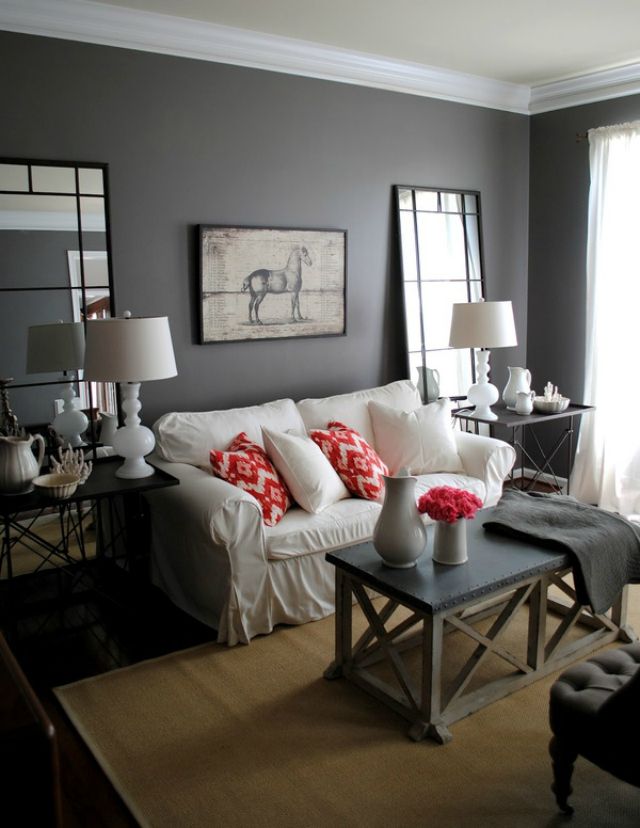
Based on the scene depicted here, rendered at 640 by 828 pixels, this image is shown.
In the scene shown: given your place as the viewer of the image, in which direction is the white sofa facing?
facing the viewer and to the right of the viewer

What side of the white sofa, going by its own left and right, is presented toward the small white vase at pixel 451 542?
front

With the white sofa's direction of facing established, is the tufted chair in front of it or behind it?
in front

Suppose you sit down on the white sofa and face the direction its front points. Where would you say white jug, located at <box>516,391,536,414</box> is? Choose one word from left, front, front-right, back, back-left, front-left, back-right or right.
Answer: left

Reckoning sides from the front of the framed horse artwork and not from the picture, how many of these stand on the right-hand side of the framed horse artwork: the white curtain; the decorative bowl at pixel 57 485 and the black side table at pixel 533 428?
1

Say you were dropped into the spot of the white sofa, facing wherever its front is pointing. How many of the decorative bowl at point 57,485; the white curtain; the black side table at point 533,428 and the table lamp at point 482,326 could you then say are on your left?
3

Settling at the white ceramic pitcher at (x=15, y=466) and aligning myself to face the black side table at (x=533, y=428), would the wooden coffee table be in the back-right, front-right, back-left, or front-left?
front-right

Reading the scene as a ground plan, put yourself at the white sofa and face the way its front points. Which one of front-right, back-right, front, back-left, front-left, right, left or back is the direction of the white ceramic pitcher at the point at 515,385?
left

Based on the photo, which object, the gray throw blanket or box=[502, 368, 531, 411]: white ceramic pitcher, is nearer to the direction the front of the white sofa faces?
the gray throw blanket

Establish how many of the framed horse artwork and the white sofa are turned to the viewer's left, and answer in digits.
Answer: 0

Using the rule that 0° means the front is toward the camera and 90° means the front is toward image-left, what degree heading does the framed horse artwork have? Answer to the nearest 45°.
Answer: approximately 315°

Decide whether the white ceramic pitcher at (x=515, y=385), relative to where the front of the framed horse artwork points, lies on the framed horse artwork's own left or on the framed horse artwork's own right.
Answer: on the framed horse artwork's own left

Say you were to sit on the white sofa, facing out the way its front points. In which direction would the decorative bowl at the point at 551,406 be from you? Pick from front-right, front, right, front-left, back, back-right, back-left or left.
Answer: left

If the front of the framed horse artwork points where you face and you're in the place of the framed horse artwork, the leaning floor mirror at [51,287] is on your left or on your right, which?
on your right

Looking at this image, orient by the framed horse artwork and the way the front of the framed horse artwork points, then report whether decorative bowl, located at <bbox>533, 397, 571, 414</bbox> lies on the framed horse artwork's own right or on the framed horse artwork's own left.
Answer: on the framed horse artwork's own left

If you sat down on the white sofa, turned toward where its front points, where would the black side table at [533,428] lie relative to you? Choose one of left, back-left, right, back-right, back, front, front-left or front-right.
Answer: left

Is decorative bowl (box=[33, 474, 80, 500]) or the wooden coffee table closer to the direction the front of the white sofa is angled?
the wooden coffee table

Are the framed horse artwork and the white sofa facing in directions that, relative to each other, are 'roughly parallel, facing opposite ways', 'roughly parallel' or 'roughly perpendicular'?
roughly parallel
